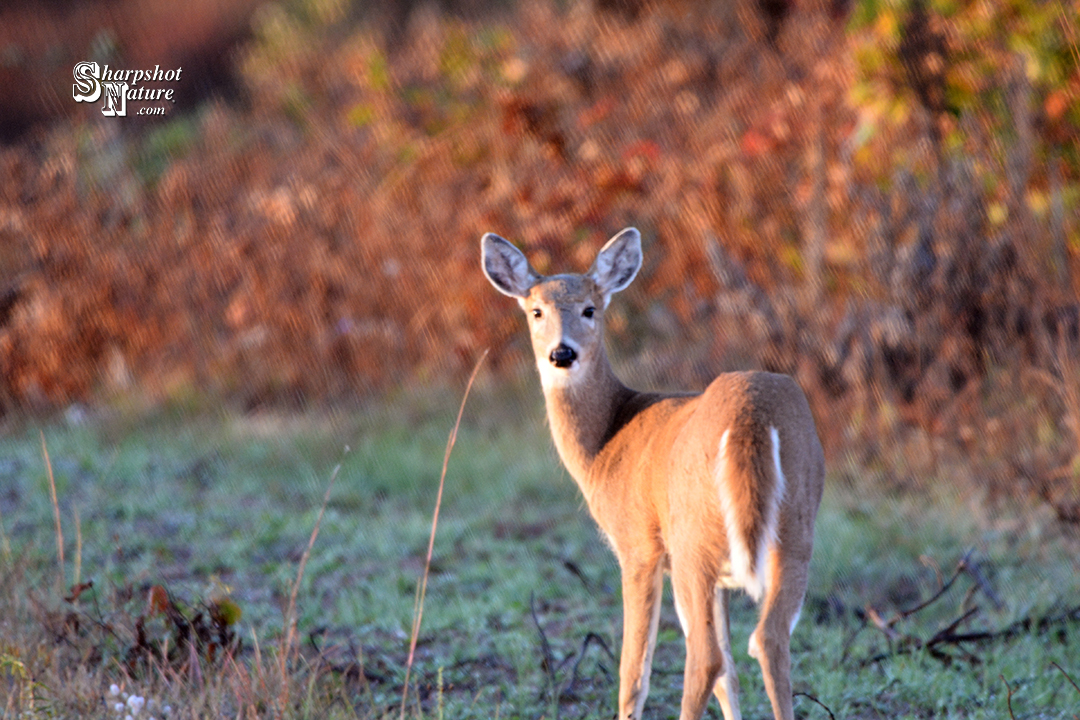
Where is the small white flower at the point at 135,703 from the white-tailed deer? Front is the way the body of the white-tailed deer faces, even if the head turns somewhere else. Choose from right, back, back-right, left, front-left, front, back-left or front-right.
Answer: front-left

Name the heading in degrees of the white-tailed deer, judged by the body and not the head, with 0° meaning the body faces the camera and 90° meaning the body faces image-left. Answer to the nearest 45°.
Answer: approximately 135°

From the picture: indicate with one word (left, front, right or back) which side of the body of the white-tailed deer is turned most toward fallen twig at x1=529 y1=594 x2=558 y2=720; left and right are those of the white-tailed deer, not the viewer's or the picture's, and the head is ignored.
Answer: front
